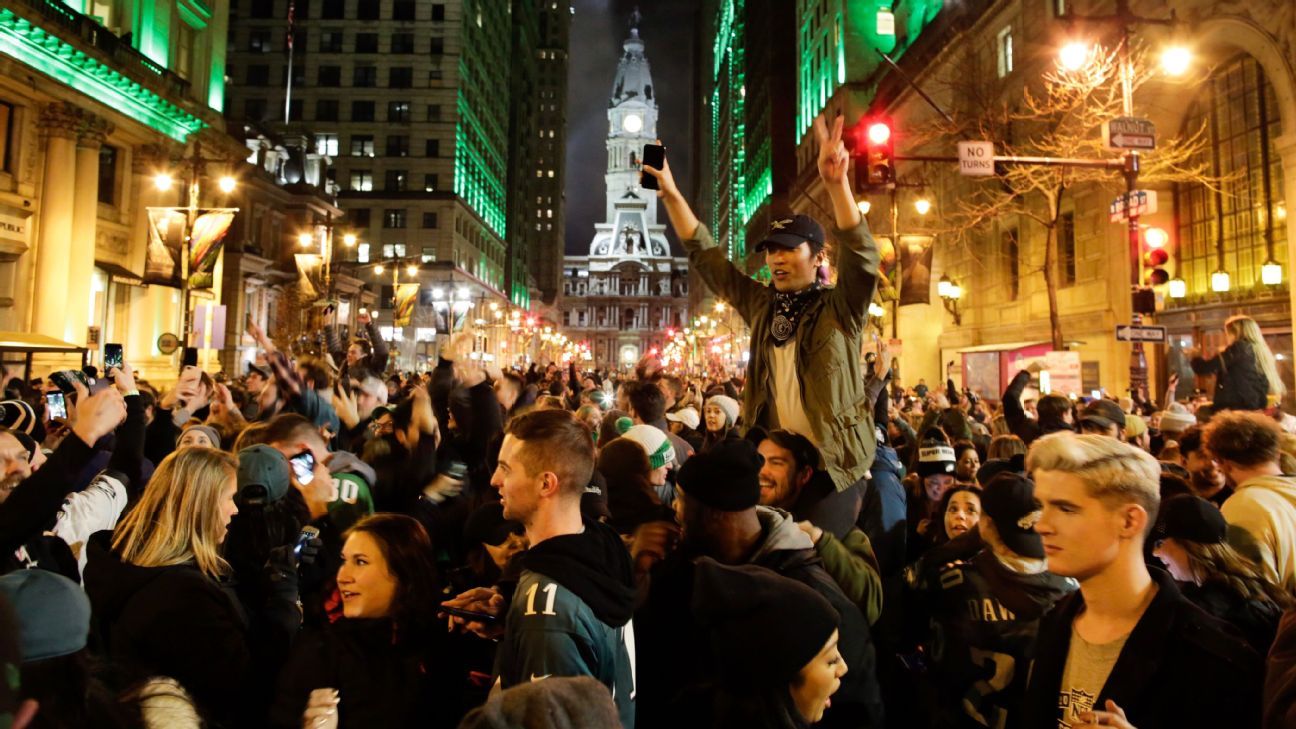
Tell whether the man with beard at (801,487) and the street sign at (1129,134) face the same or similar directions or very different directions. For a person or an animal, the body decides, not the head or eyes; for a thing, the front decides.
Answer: same or similar directions

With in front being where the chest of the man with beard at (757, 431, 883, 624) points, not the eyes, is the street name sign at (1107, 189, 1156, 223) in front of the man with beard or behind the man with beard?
behind

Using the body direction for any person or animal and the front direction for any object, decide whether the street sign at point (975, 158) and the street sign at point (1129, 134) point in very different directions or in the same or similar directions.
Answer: same or similar directions

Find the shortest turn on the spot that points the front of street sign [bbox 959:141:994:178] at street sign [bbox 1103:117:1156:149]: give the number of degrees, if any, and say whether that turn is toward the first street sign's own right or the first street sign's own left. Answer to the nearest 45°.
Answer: approximately 90° to the first street sign's own left

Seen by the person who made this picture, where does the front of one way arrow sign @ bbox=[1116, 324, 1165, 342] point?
facing the viewer

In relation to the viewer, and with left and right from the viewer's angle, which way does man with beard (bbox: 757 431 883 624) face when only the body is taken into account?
facing the viewer and to the left of the viewer

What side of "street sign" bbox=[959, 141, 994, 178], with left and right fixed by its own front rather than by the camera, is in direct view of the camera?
front

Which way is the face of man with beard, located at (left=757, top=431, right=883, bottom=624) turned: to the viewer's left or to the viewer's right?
to the viewer's left

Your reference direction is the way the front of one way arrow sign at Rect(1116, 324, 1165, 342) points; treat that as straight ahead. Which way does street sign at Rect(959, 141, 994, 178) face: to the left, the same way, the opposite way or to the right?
the same way

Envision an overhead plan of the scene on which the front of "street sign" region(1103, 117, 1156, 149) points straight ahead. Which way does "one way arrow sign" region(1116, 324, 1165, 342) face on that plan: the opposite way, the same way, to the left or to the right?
the same way
